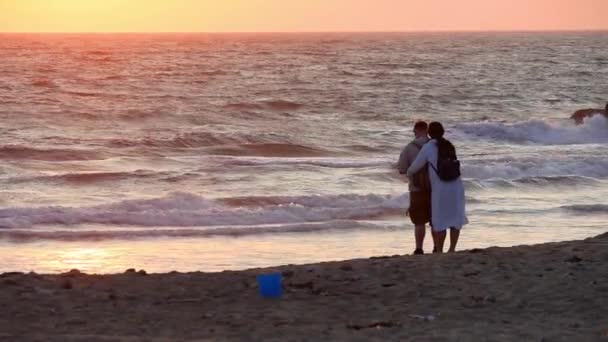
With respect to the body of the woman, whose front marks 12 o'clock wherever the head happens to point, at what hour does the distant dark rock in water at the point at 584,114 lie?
The distant dark rock in water is roughly at 2 o'clock from the woman.

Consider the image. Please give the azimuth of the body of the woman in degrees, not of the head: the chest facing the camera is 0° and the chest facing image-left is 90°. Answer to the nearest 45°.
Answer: approximately 135°

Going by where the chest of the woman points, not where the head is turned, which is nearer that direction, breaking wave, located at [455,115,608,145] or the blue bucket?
the breaking wave

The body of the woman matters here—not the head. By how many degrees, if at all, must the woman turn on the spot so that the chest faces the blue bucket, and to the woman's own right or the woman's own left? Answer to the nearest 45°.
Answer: approximately 90° to the woman's own left

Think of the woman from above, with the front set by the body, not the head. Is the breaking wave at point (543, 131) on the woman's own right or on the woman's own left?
on the woman's own right
